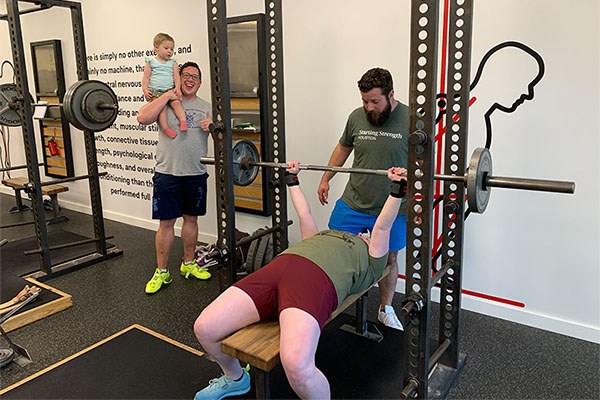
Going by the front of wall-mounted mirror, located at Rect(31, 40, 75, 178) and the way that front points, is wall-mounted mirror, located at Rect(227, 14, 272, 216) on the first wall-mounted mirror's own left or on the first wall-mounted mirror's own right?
on the first wall-mounted mirror's own left

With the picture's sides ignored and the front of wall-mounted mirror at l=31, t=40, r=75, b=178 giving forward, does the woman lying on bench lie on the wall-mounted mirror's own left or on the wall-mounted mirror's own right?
on the wall-mounted mirror's own left

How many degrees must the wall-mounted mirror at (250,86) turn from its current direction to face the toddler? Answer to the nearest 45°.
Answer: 0° — it already faces them

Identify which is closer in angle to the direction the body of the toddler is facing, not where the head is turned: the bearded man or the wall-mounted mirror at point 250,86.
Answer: the bearded man

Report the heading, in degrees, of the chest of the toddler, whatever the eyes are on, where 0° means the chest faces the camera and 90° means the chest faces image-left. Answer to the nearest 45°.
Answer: approximately 315°

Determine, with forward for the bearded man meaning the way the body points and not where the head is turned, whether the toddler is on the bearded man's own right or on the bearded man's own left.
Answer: on the bearded man's own right

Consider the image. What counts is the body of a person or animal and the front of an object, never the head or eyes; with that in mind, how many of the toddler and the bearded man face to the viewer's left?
0

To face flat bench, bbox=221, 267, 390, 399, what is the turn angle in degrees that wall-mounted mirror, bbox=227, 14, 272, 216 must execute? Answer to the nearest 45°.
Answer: approximately 45° to its left
